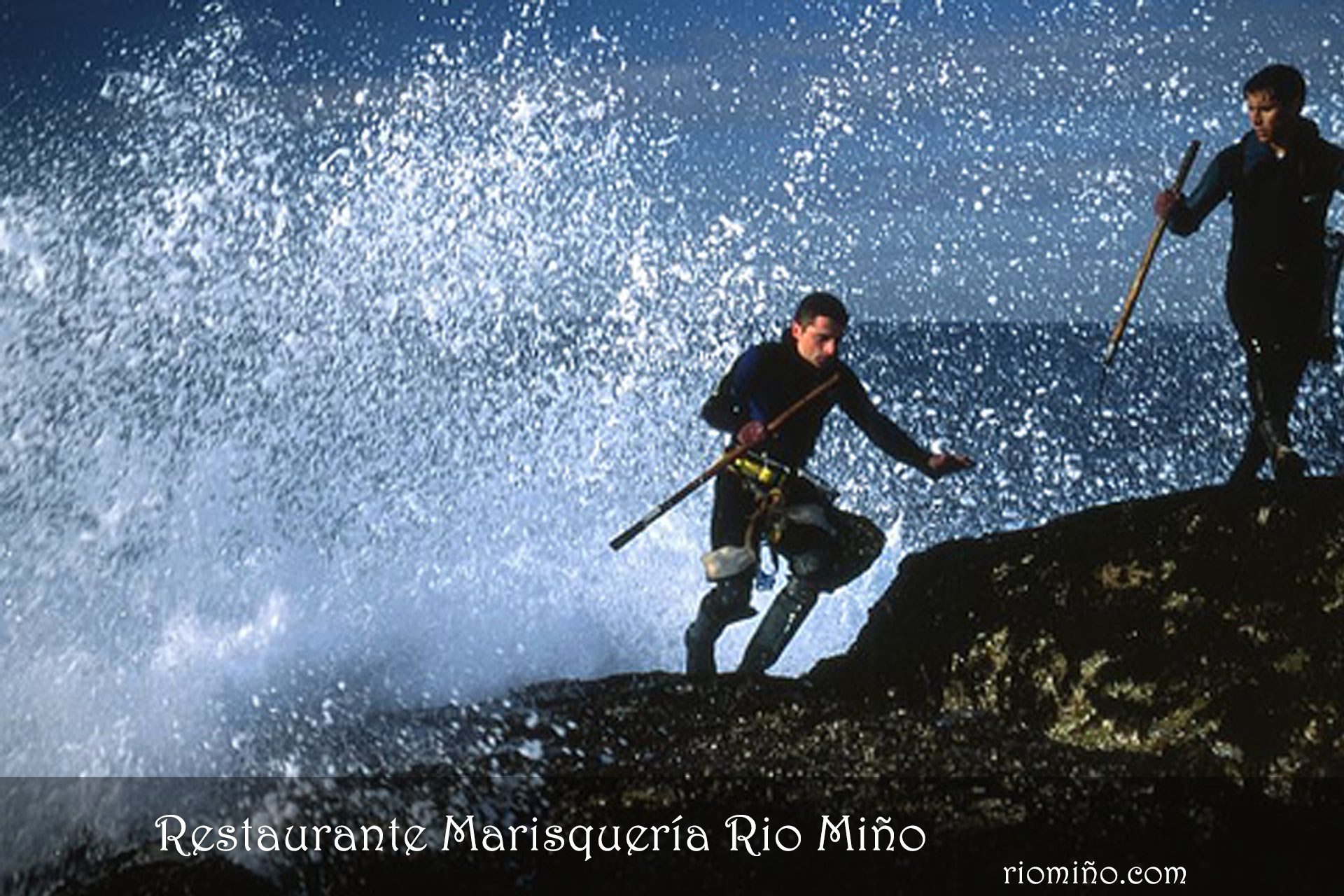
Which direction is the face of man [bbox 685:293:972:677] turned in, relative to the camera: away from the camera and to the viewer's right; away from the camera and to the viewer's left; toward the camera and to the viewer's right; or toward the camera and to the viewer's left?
toward the camera and to the viewer's right

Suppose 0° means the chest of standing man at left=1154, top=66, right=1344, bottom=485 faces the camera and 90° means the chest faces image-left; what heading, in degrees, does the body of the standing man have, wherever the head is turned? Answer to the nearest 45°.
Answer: approximately 0°

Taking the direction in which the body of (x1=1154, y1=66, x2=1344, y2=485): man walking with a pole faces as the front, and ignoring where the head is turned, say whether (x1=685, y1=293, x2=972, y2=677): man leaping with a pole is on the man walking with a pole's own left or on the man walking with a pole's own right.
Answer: on the man walking with a pole's own right
